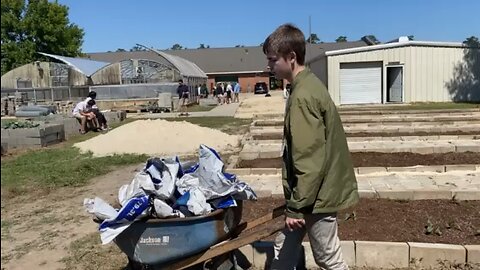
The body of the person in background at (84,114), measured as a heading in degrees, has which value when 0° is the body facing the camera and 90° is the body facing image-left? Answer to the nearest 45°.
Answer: approximately 315°

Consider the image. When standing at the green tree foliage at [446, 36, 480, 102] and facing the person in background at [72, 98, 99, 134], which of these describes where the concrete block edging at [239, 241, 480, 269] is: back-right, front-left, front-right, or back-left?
front-left

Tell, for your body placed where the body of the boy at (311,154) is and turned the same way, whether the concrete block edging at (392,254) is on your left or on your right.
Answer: on your right

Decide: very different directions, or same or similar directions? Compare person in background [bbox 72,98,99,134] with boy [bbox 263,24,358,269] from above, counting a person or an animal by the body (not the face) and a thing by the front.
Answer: very different directions
